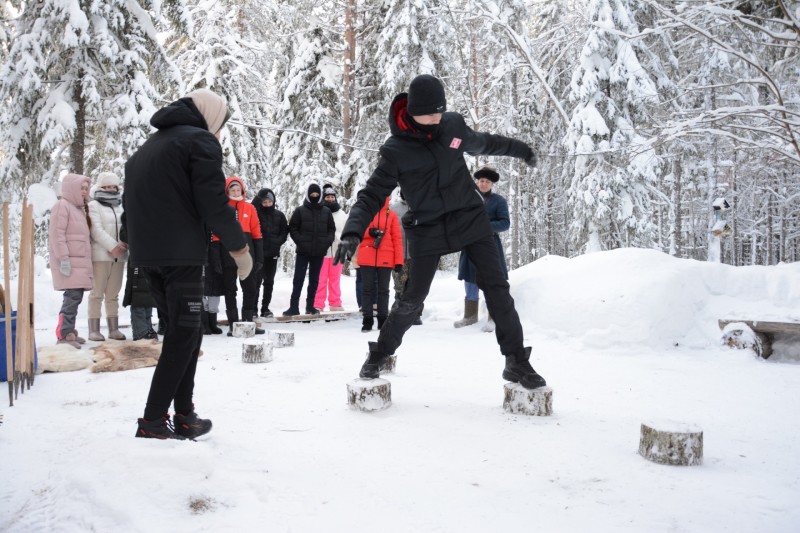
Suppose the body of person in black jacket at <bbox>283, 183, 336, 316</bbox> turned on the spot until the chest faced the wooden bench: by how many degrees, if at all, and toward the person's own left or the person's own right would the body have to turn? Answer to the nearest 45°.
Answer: approximately 45° to the person's own left

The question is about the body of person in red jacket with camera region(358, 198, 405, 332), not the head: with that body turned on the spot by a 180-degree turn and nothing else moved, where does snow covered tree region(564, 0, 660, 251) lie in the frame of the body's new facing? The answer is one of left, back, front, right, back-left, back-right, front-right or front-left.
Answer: front-right

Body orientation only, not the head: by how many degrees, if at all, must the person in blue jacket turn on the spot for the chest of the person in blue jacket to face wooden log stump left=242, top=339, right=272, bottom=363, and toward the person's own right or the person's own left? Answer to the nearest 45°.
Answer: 0° — they already face it

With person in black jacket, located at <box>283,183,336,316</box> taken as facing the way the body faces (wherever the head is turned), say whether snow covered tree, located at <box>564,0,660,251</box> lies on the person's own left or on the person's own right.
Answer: on the person's own left

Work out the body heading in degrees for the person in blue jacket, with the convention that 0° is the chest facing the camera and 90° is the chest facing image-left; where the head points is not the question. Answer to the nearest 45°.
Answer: approximately 45°

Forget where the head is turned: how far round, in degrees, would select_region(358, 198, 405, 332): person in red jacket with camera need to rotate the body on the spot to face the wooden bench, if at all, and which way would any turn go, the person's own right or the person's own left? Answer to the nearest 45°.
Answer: approximately 45° to the person's own left
